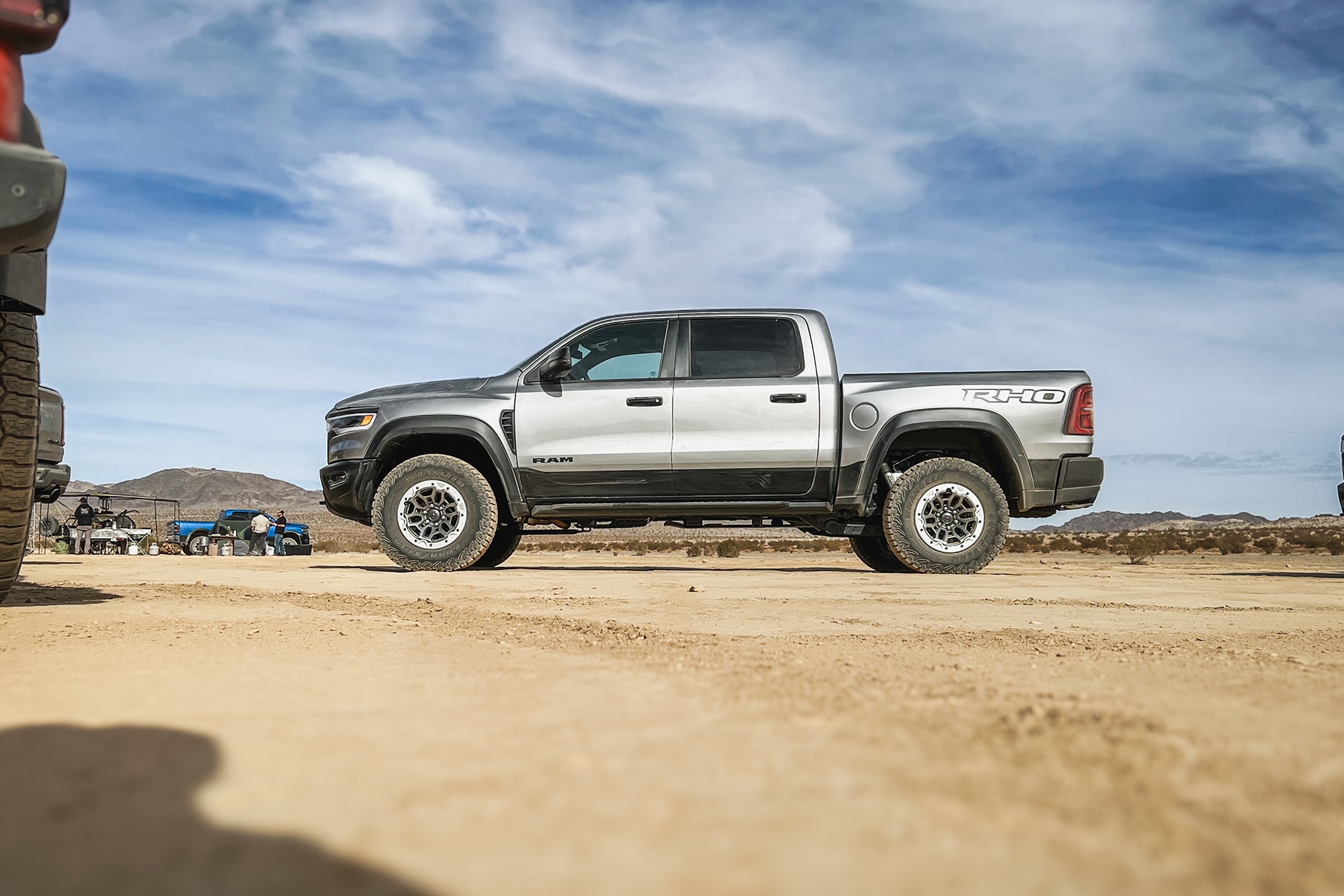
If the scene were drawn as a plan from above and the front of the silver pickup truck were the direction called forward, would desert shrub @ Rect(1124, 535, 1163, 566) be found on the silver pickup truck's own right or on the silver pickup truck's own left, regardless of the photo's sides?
on the silver pickup truck's own right

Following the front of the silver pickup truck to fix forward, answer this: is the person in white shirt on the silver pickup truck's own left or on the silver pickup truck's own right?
on the silver pickup truck's own right

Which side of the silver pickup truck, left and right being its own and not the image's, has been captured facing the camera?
left

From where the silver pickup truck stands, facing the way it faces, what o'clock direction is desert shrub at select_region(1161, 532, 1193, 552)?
The desert shrub is roughly at 4 o'clock from the silver pickup truck.

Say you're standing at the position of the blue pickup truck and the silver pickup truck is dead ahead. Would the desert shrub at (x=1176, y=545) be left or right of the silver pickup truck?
left

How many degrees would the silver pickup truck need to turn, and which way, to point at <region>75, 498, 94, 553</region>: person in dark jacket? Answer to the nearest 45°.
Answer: approximately 45° to its right

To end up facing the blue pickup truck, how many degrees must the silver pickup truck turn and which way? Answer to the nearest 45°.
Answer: approximately 45° to its right
